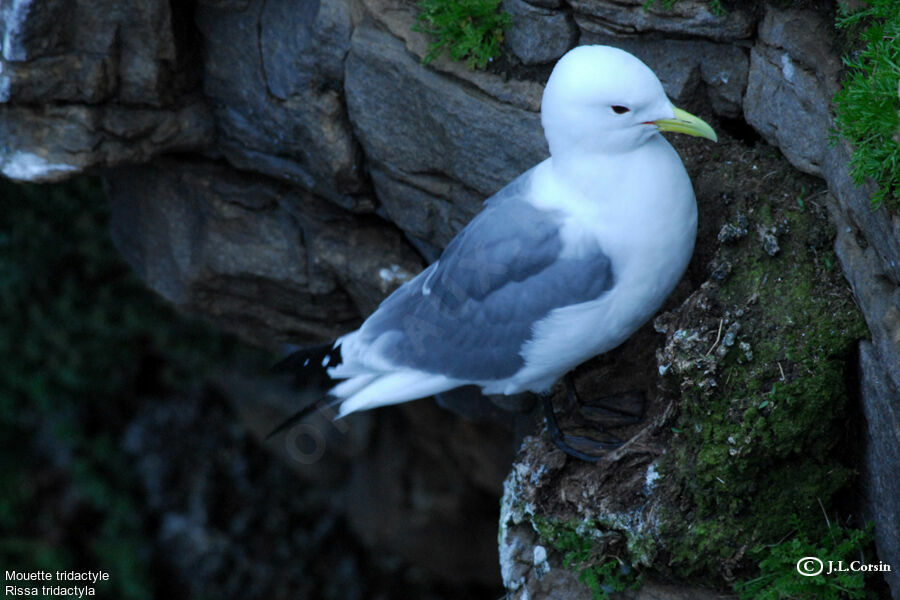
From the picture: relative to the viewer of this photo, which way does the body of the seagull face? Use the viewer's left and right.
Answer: facing to the right of the viewer
